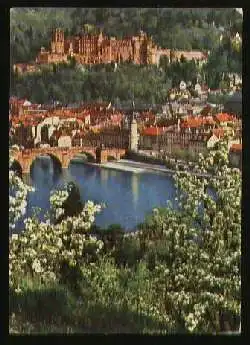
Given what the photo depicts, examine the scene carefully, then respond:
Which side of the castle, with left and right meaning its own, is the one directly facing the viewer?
front
